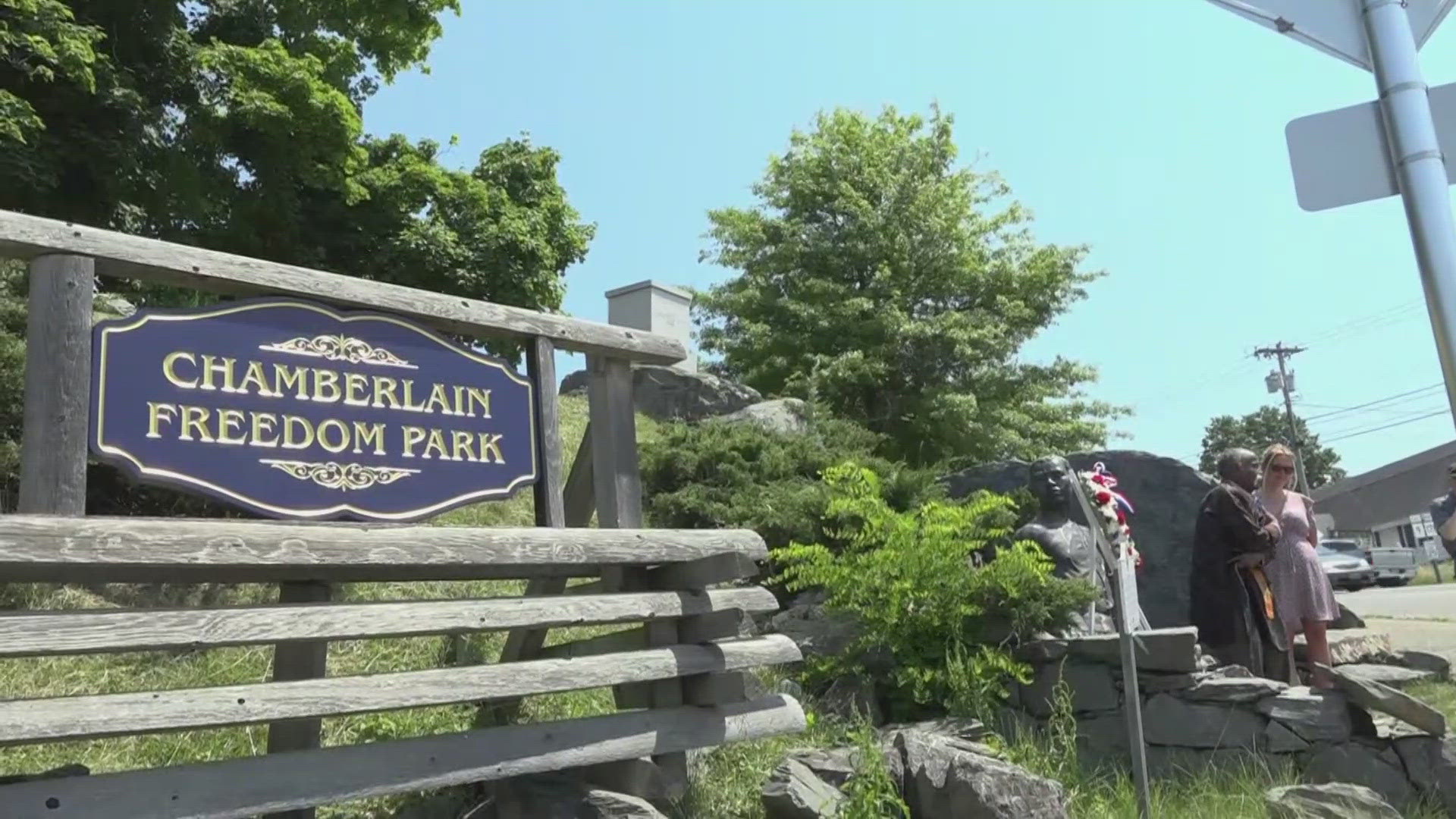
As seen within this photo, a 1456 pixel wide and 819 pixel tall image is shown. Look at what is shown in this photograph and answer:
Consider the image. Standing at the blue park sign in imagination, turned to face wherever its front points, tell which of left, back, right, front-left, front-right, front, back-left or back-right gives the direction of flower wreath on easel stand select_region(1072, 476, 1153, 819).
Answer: front-left

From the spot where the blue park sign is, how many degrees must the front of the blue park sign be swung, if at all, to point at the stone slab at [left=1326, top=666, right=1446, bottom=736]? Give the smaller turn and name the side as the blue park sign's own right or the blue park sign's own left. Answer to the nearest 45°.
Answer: approximately 45° to the blue park sign's own left

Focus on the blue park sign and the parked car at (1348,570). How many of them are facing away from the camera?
0

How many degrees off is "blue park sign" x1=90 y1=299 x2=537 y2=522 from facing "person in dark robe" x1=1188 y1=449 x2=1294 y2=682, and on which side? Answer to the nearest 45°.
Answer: approximately 45° to its left

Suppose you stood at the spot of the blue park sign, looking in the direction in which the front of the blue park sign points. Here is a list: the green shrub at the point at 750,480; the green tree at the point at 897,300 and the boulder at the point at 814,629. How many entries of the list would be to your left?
3
